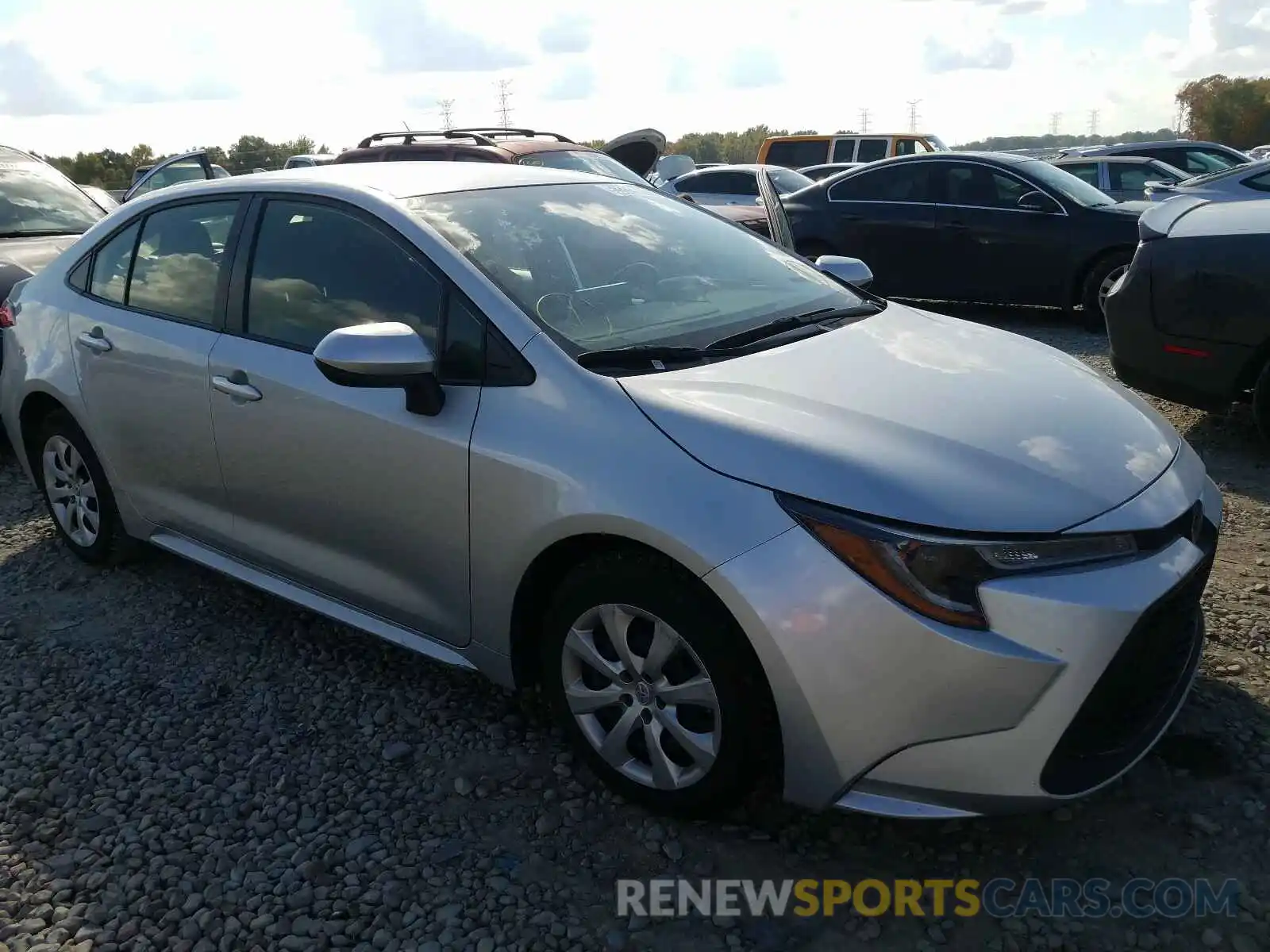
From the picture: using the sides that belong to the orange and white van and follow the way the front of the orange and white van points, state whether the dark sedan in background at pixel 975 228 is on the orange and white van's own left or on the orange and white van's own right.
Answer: on the orange and white van's own right

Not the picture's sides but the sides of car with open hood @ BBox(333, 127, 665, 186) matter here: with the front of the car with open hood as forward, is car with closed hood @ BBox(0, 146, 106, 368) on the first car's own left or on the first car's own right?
on the first car's own right

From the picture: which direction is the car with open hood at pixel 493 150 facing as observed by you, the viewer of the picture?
facing the viewer and to the right of the viewer

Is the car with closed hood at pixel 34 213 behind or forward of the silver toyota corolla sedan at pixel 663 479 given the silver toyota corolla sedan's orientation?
behind

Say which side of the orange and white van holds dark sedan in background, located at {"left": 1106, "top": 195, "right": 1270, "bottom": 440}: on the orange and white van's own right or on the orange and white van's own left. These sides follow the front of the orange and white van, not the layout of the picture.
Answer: on the orange and white van's own right

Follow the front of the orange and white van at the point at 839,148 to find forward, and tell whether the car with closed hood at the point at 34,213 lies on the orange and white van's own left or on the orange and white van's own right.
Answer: on the orange and white van's own right

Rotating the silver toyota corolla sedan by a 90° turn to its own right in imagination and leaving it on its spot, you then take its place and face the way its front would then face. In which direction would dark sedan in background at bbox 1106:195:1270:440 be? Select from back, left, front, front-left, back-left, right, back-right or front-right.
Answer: back

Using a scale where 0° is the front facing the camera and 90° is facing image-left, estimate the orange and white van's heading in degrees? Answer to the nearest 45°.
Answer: approximately 270°
